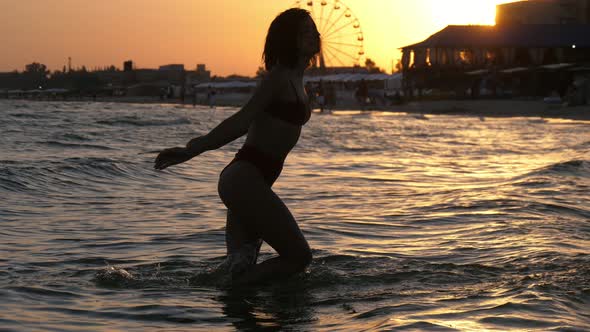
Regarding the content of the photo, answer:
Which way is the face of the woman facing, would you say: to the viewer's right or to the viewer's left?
to the viewer's right

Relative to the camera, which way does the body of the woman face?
to the viewer's right
